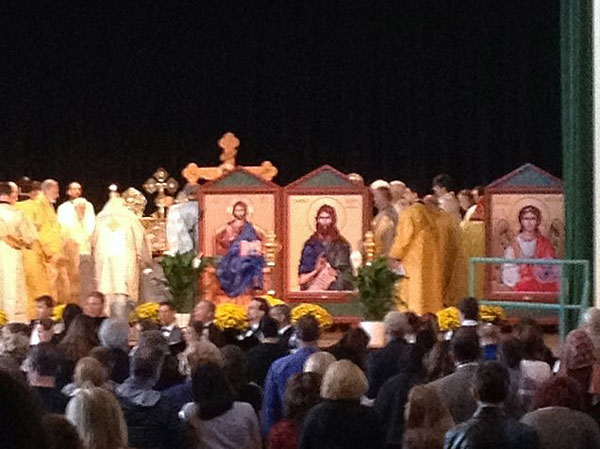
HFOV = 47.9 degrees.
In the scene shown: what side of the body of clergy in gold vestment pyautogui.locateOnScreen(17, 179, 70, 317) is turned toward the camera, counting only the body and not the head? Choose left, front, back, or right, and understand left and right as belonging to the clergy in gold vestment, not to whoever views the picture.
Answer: right

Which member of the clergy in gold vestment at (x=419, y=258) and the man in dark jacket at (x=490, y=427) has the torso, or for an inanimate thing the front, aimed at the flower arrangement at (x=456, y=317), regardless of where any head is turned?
the man in dark jacket

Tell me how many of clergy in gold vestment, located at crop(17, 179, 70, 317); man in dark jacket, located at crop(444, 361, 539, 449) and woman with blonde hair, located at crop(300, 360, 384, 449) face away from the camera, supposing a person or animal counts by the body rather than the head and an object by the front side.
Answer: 2

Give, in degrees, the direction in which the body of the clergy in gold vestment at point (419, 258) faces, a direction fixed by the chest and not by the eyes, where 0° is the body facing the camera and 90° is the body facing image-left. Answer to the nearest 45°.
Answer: approximately 135°

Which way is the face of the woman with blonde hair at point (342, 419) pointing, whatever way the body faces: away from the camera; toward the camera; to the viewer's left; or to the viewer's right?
away from the camera

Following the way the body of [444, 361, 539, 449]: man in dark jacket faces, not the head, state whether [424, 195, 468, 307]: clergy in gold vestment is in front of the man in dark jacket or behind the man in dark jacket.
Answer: in front

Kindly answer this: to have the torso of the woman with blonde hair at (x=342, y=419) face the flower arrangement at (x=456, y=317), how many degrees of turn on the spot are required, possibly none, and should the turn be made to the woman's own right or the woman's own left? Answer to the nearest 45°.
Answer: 0° — they already face it

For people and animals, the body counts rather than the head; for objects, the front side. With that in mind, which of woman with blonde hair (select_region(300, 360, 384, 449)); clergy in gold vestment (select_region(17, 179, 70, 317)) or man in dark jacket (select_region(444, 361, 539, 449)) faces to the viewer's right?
the clergy in gold vestment

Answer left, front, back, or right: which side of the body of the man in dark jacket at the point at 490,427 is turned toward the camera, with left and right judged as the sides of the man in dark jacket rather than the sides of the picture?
back

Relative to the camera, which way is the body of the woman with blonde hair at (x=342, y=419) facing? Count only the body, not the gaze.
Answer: away from the camera

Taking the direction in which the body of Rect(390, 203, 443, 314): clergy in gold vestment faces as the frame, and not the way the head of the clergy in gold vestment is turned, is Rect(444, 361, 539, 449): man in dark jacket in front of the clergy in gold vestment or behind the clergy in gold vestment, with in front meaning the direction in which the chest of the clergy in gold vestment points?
behind

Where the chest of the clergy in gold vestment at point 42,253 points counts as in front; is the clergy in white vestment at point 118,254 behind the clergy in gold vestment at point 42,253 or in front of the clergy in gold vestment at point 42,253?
in front
